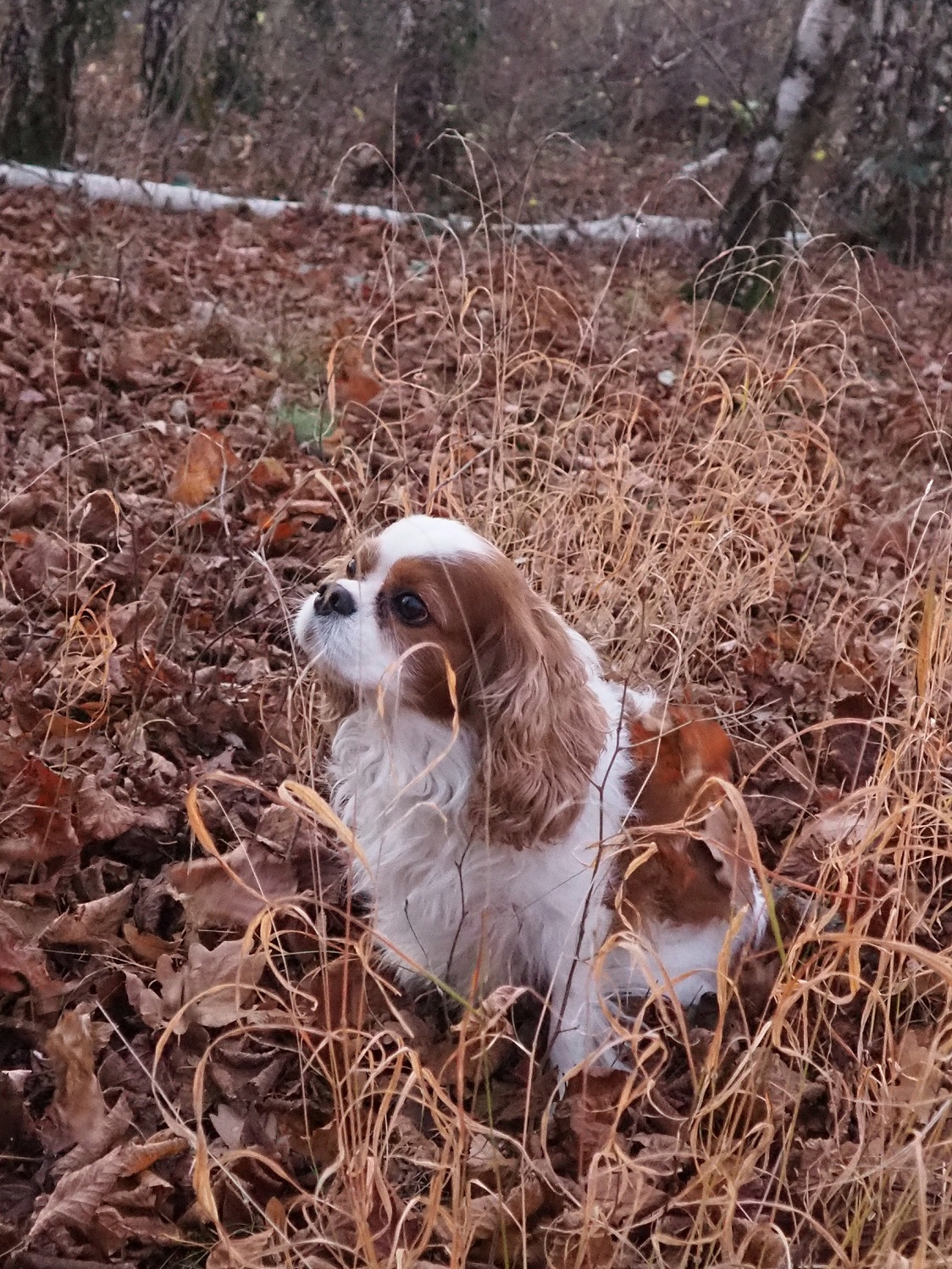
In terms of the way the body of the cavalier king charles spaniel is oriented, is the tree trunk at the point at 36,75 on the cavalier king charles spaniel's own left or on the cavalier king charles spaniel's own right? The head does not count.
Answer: on the cavalier king charles spaniel's own right

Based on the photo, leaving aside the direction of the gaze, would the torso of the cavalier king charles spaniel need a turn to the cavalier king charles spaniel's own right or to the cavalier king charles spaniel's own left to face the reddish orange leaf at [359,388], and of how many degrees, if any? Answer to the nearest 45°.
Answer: approximately 135° to the cavalier king charles spaniel's own right

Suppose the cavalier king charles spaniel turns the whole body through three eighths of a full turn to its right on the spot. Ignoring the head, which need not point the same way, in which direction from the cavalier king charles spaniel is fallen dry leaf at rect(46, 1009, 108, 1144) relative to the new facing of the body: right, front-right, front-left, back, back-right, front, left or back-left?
back-left

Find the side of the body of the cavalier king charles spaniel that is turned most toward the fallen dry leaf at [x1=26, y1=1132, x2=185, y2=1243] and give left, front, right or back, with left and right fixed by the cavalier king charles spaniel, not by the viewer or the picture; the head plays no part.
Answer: front

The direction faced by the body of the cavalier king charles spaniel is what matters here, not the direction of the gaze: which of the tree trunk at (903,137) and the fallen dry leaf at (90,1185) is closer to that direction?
the fallen dry leaf

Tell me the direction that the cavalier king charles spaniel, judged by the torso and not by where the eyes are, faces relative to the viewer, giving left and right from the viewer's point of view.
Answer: facing the viewer and to the left of the viewer

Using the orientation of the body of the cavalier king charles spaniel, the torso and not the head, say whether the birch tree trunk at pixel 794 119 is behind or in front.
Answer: behind

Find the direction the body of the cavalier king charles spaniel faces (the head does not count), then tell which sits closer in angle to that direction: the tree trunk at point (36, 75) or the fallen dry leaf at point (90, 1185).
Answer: the fallen dry leaf
